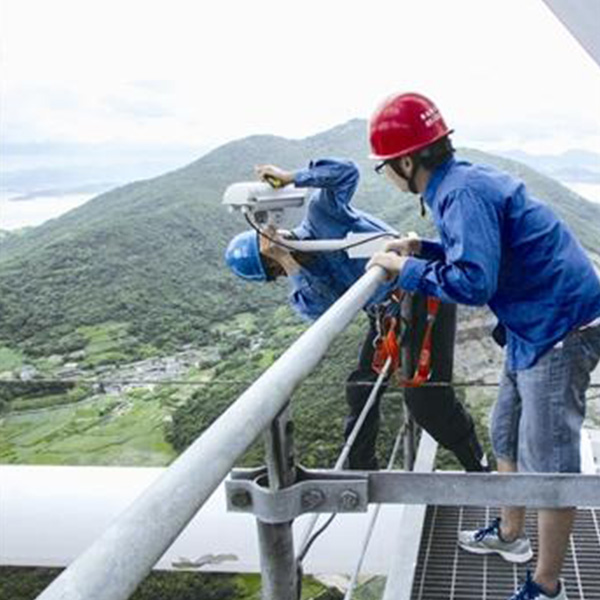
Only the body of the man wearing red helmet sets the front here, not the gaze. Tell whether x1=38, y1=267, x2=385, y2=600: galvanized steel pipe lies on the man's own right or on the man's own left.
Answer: on the man's own left

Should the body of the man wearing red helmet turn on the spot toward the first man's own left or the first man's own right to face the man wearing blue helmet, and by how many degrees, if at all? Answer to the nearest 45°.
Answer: approximately 45° to the first man's own right

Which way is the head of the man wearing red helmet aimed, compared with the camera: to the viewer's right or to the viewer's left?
to the viewer's left

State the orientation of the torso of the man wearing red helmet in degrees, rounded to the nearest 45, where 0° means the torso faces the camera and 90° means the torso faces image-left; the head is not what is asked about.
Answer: approximately 90°
